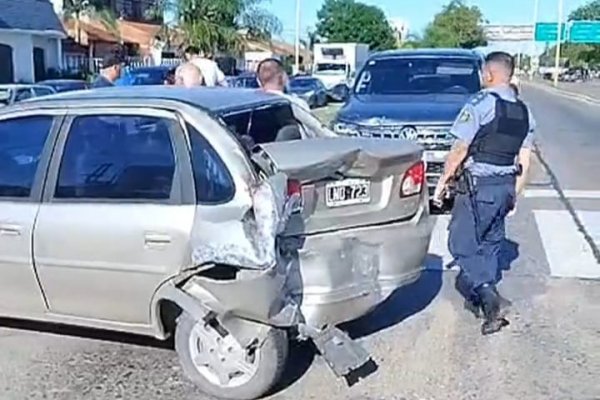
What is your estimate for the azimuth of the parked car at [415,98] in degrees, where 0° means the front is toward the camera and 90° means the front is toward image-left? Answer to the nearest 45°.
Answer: approximately 0°

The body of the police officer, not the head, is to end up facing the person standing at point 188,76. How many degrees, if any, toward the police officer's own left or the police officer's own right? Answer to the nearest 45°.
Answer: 0° — they already face them

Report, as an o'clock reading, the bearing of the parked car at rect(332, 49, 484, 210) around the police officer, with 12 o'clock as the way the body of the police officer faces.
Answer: The parked car is roughly at 1 o'clock from the police officer.

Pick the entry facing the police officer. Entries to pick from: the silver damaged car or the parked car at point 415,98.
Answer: the parked car

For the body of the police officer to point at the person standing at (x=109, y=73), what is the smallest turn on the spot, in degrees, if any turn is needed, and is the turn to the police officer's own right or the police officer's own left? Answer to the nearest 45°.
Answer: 0° — they already face them

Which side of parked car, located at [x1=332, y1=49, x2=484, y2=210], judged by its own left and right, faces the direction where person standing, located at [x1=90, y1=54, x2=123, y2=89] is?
right

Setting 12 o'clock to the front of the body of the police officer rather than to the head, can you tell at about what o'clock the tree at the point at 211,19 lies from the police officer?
The tree is roughly at 1 o'clock from the police officer.

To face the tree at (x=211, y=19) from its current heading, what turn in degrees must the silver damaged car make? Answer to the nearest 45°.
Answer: approximately 45° to its right

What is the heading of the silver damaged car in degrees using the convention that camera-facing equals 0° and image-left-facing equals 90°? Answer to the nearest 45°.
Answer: approximately 135°

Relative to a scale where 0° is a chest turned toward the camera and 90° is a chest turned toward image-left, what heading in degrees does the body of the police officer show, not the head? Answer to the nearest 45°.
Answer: approximately 135°
